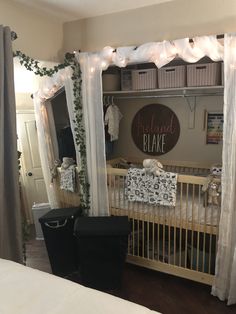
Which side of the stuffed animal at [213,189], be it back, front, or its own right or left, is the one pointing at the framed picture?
back

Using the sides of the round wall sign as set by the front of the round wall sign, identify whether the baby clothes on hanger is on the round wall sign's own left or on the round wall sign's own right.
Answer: on the round wall sign's own right

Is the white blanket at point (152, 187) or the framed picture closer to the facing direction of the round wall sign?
the white blanket

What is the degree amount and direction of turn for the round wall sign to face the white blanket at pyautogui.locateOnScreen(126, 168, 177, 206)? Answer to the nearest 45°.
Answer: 0° — it already faces it

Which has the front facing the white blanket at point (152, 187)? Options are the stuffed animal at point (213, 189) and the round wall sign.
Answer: the round wall sign

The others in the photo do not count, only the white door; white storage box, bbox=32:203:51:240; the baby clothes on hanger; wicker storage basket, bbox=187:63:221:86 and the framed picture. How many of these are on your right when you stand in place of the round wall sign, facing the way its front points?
3

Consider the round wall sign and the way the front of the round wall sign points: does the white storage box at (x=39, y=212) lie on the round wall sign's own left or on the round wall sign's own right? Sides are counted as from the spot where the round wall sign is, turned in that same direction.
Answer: on the round wall sign's own right

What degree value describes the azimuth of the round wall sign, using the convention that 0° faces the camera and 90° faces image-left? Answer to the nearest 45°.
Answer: approximately 0°

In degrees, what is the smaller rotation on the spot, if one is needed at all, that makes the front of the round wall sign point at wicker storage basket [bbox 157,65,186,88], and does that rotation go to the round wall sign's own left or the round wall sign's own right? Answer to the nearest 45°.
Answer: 0° — it already faces it

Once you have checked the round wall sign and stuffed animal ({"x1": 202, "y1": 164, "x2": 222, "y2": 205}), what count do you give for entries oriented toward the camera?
2

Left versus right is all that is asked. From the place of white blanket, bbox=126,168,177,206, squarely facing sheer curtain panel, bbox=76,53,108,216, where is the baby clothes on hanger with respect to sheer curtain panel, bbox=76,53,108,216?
right

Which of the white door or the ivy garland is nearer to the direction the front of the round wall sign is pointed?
the ivy garland

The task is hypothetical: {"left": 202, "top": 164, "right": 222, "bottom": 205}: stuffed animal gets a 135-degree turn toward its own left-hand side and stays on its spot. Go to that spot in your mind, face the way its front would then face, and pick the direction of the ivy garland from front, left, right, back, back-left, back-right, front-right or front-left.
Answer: back-left
